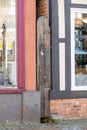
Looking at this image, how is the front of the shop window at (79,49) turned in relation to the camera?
facing the viewer

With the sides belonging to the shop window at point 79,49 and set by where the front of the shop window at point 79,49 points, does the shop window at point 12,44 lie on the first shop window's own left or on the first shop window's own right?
on the first shop window's own right

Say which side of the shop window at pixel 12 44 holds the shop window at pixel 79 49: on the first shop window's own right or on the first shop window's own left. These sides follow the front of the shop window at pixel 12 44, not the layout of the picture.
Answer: on the first shop window's own left

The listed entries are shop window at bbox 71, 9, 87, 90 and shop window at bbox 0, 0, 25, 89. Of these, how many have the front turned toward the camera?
2

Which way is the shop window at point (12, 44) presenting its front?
toward the camera
